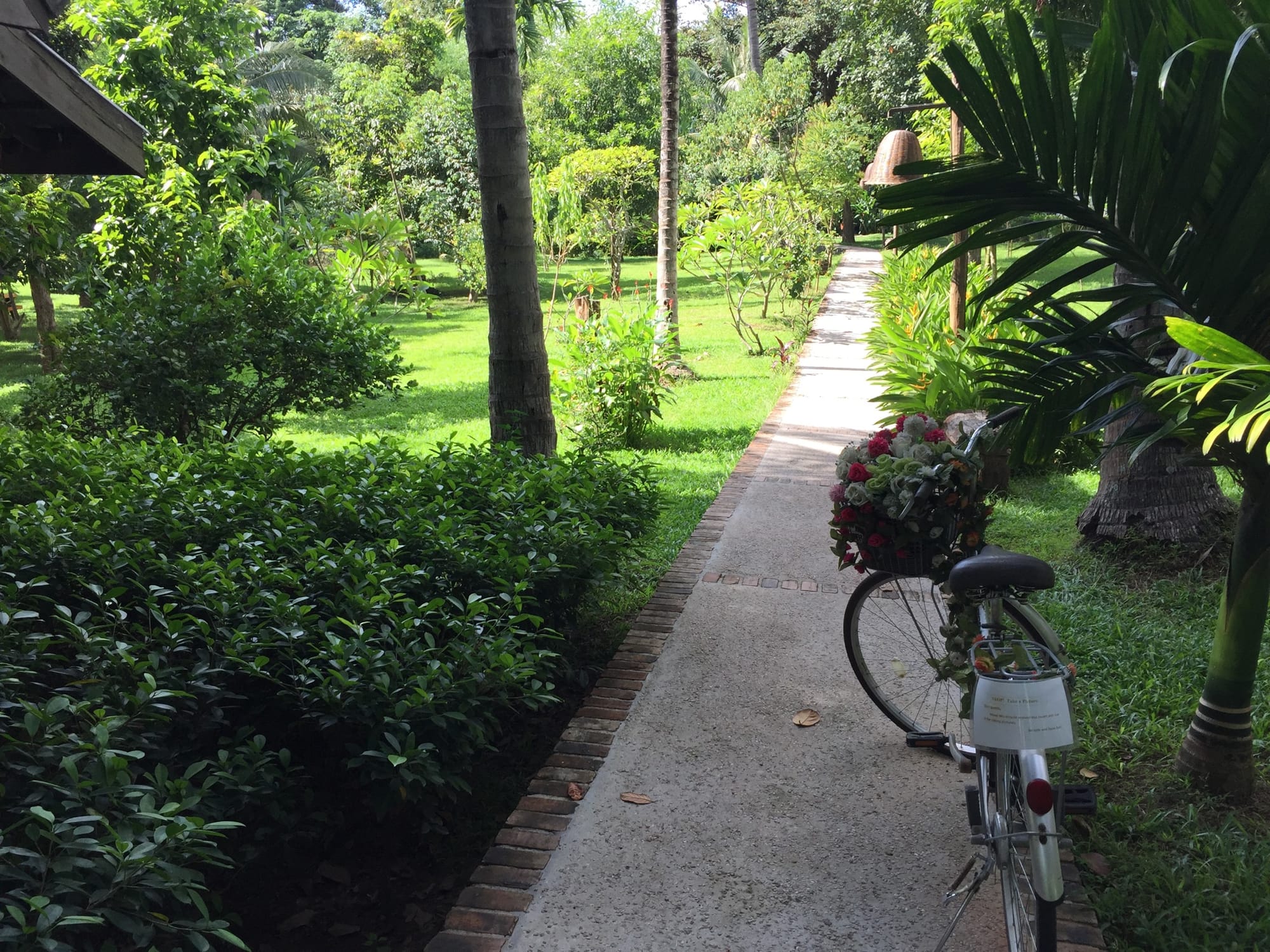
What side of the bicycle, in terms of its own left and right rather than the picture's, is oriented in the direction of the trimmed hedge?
left

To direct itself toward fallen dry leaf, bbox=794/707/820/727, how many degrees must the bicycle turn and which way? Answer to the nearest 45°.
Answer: approximately 45° to its left

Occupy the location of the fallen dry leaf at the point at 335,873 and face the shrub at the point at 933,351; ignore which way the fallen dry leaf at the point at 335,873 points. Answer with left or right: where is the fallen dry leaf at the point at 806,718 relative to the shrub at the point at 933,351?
right

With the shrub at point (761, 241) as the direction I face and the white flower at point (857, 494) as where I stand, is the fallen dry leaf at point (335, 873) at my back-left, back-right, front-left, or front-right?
back-left

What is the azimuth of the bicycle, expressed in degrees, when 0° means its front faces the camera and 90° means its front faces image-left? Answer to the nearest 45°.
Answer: approximately 180°

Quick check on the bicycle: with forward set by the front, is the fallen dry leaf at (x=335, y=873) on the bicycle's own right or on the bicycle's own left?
on the bicycle's own left

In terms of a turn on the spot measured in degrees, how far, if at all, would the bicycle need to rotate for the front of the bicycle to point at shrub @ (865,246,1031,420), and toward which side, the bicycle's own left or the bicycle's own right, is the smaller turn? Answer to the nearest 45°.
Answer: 0° — it already faces it
